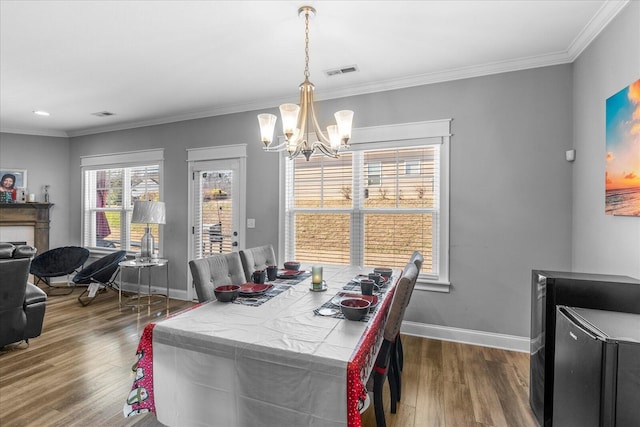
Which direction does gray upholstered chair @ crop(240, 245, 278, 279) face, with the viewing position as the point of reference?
facing the viewer and to the right of the viewer

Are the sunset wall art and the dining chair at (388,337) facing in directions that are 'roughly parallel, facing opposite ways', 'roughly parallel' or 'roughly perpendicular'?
roughly parallel

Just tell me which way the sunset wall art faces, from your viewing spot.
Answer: facing the viewer and to the left of the viewer

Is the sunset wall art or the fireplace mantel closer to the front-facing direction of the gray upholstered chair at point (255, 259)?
the sunset wall art

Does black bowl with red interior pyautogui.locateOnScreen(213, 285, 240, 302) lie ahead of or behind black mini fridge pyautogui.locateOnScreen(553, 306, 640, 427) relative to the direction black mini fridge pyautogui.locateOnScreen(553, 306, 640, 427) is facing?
ahead

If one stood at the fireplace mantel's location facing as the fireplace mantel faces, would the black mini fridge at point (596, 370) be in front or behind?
in front

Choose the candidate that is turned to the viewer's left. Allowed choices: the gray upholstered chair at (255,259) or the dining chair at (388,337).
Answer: the dining chair

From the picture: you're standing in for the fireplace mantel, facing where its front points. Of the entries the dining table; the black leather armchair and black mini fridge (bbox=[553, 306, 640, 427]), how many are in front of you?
3

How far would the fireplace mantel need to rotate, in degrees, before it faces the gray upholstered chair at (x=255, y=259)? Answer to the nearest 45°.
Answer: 0° — it already faces it

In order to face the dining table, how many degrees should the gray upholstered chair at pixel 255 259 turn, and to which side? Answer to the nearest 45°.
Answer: approximately 45° to its right

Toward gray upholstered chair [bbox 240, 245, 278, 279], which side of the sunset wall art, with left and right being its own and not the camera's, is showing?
front
